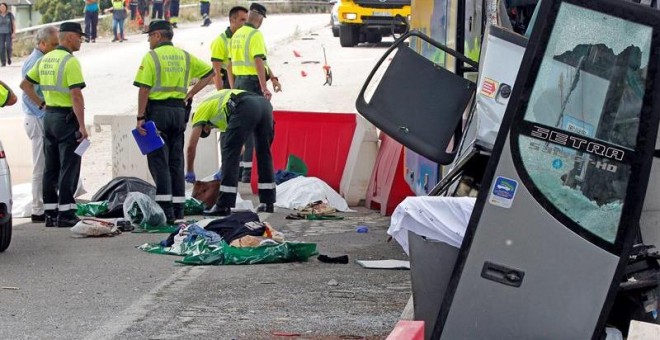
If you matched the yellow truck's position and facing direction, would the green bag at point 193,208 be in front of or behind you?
in front

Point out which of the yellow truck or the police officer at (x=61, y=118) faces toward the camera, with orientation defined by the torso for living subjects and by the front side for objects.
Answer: the yellow truck

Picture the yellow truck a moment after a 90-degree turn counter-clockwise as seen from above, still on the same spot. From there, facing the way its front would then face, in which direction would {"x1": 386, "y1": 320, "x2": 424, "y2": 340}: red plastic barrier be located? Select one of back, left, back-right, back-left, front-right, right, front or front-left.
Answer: right

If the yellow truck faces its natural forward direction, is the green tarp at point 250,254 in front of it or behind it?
in front

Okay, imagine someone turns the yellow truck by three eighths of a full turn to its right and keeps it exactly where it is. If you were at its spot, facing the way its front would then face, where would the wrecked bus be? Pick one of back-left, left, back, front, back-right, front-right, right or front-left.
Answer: back-left

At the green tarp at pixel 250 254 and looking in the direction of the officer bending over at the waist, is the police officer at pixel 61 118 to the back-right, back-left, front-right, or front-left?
front-left

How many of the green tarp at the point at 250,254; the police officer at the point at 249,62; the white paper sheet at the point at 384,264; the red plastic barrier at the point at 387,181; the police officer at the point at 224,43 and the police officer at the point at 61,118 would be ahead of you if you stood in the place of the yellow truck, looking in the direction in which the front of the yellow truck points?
6

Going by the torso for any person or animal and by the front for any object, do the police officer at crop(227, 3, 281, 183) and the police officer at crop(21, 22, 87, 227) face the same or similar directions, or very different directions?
same or similar directions

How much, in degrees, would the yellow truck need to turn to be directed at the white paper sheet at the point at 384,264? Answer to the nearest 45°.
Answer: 0° — it already faces it

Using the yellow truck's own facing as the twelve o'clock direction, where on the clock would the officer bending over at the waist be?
The officer bending over at the waist is roughly at 12 o'clock from the yellow truck.

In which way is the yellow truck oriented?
toward the camera

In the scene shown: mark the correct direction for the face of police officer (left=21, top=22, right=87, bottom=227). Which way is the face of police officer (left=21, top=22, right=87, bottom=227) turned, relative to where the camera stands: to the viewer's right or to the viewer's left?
to the viewer's right
